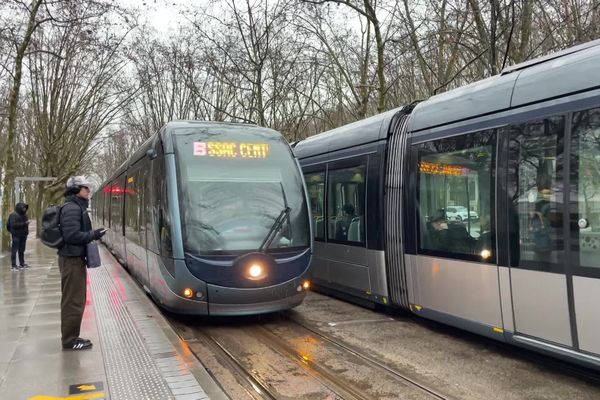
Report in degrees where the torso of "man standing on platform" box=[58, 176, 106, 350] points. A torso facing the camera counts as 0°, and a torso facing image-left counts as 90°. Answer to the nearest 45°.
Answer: approximately 270°

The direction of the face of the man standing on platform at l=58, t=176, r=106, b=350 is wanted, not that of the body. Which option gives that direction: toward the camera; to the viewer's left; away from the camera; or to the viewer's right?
to the viewer's right

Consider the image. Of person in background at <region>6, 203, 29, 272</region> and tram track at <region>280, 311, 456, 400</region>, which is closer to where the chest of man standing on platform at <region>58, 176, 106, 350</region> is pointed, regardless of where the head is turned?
the tram track

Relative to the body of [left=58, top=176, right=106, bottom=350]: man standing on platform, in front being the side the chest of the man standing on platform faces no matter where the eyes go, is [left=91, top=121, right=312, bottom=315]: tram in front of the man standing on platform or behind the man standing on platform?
in front
